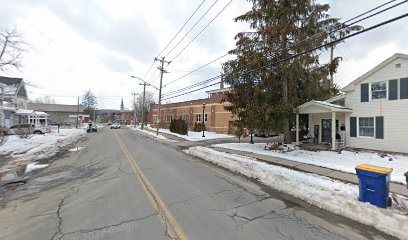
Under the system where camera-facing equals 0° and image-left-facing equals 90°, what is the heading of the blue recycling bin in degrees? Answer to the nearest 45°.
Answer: approximately 45°

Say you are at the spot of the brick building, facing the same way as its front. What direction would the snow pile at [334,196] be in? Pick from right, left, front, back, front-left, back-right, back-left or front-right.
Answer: front-left

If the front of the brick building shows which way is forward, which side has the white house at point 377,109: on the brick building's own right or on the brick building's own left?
on the brick building's own left

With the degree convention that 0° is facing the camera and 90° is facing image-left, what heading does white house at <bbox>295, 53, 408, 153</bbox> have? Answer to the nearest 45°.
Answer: approximately 45°

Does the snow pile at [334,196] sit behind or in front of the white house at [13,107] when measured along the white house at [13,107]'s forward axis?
in front

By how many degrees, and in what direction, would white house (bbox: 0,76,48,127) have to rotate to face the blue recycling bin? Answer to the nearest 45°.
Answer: approximately 45° to its right

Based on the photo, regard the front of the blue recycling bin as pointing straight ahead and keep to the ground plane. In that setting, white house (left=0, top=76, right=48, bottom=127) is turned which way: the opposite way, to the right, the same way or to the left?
the opposite way

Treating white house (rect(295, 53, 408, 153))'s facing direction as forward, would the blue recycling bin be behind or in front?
in front

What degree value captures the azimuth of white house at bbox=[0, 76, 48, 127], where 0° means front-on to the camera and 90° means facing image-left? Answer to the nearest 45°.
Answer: approximately 315°
